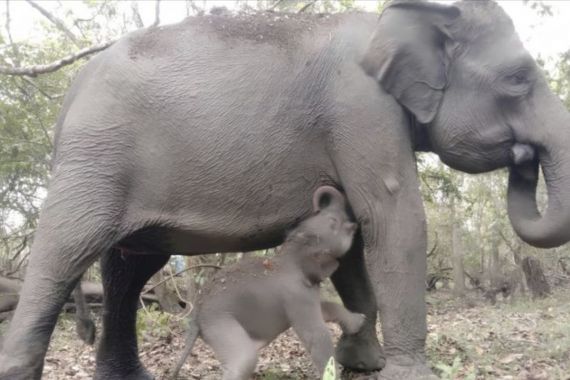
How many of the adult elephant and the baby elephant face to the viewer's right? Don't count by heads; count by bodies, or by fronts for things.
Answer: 2

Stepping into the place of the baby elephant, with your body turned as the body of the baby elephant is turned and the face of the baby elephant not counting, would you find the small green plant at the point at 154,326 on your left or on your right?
on your left

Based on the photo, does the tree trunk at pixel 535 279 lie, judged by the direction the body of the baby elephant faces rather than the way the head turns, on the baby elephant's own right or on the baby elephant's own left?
on the baby elephant's own left

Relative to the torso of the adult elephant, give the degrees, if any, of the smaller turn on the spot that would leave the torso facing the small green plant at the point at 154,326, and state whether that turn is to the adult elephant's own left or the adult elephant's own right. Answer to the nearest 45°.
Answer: approximately 135° to the adult elephant's own left

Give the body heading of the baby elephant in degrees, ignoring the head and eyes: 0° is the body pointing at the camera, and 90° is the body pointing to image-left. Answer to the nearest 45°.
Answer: approximately 270°

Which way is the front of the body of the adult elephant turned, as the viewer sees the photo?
to the viewer's right
